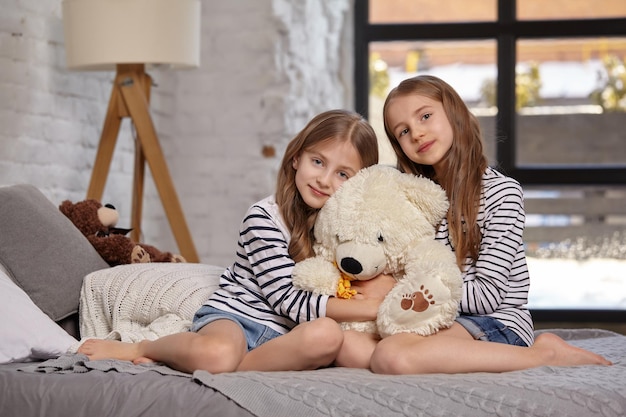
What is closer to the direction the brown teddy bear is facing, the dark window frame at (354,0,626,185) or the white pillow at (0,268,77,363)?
the dark window frame

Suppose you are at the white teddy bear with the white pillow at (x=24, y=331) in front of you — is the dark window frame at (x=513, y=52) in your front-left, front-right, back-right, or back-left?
back-right

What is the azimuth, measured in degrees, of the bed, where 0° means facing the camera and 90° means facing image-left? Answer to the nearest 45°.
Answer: approximately 270°

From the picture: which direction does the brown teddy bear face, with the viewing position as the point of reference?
facing to the right of the viewer

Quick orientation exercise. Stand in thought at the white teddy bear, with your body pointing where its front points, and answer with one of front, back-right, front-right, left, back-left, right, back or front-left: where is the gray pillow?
front-right

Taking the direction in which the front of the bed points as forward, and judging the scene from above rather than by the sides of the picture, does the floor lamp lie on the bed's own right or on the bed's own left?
on the bed's own left

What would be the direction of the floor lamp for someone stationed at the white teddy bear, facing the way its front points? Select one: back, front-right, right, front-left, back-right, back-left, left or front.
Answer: right

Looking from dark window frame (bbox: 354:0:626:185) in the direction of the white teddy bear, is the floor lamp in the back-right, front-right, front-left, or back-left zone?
front-right

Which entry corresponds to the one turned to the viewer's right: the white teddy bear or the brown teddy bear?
the brown teddy bear

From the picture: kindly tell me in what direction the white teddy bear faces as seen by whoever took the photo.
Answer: facing the viewer and to the left of the viewer
